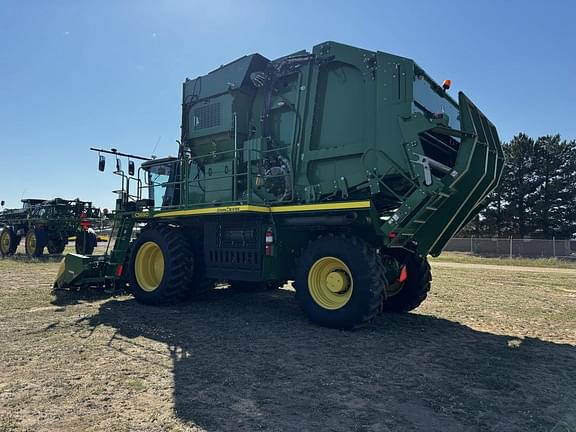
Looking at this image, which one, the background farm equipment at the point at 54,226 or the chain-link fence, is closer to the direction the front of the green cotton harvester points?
the background farm equipment

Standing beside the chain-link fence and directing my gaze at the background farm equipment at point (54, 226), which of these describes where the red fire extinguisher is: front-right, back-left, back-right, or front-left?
front-left

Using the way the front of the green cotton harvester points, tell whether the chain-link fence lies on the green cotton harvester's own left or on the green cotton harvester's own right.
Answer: on the green cotton harvester's own right

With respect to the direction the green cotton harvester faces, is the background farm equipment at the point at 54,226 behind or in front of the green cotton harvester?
in front

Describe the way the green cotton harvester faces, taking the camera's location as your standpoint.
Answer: facing away from the viewer and to the left of the viewer
